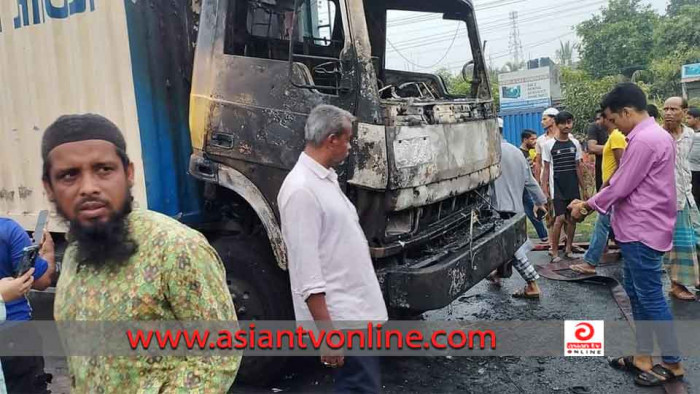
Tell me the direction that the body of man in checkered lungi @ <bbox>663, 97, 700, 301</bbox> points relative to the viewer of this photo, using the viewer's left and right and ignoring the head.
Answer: facing the viewer and to the left of the viewer

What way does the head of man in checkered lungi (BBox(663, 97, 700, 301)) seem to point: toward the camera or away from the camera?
toward the camera

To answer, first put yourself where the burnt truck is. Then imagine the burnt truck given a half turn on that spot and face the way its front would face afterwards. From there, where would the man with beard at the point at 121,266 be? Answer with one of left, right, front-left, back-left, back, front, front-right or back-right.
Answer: back-left

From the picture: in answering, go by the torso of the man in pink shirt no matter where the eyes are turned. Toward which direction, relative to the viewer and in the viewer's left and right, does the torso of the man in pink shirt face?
facing to the left of the viewer

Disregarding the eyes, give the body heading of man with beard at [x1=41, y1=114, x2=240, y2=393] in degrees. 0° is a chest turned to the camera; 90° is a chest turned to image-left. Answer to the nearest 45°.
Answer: approximately 45°

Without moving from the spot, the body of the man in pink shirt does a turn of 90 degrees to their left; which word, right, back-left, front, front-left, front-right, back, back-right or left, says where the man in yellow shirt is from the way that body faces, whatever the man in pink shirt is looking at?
back

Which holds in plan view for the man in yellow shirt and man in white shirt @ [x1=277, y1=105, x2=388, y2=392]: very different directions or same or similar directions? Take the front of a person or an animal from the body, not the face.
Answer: very different directions

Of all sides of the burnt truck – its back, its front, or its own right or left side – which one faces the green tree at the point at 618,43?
left

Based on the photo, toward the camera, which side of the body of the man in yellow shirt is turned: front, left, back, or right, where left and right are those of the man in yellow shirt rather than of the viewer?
left
